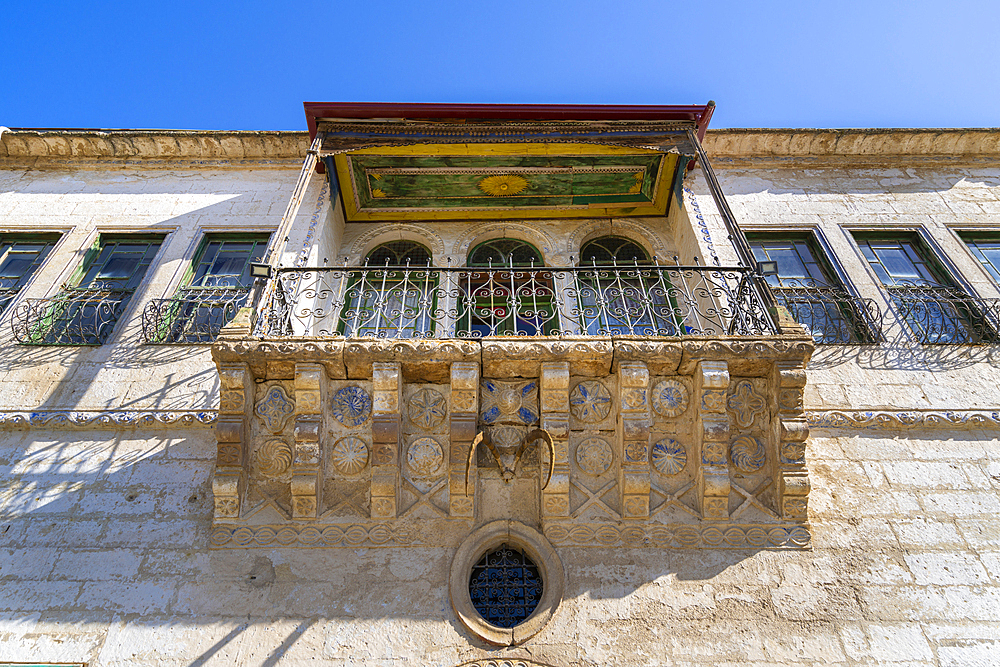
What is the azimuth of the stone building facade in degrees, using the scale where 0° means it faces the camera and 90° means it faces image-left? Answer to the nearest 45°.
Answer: approximately 0°
